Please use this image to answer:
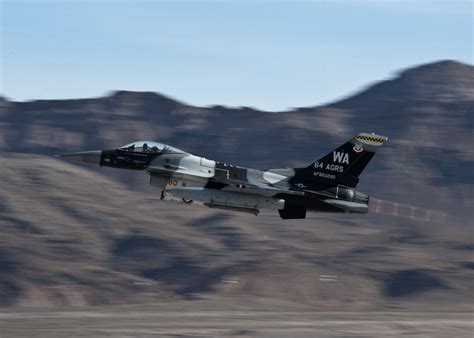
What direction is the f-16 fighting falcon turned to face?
to the viewer's left
